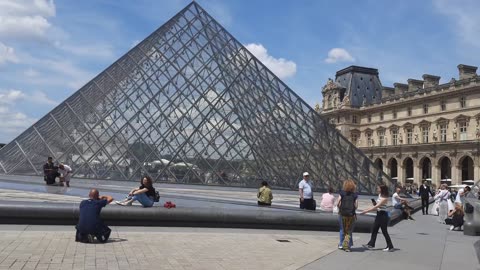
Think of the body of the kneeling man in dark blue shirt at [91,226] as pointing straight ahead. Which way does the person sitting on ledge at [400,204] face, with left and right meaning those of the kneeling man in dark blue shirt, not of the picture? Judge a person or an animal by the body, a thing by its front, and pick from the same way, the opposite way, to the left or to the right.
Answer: to the right

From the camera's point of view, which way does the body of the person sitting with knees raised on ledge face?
to the viewer's left

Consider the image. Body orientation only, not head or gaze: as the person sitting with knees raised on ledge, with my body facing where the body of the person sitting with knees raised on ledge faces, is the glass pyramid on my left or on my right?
on my right

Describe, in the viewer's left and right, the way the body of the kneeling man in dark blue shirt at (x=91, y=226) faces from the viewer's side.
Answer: facing away from the viewer and to the right of the viewer

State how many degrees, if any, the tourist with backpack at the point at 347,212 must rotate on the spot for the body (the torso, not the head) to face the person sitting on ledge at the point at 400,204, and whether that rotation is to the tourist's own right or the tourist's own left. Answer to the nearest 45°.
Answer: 0° — they already face them

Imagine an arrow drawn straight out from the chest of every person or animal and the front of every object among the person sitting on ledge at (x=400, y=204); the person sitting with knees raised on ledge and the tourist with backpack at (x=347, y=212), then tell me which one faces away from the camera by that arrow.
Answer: the tourist with backpack

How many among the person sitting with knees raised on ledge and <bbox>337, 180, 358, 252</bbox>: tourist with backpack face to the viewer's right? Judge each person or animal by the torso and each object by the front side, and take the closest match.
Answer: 0

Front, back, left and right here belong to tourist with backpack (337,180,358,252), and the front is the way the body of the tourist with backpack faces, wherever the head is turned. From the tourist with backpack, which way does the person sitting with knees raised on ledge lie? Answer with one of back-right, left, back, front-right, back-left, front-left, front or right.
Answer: left

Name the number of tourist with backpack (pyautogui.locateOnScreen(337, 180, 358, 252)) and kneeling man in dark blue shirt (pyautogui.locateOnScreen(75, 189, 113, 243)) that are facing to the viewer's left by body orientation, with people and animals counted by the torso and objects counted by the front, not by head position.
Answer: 0

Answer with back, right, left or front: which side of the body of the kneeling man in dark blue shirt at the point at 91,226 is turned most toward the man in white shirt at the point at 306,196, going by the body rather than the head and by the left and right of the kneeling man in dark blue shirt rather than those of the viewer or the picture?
front

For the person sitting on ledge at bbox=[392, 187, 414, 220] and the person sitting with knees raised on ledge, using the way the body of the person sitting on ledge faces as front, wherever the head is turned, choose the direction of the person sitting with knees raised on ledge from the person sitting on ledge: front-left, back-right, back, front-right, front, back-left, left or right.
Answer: back-right

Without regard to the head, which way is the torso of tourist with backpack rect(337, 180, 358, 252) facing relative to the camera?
away from the camera
